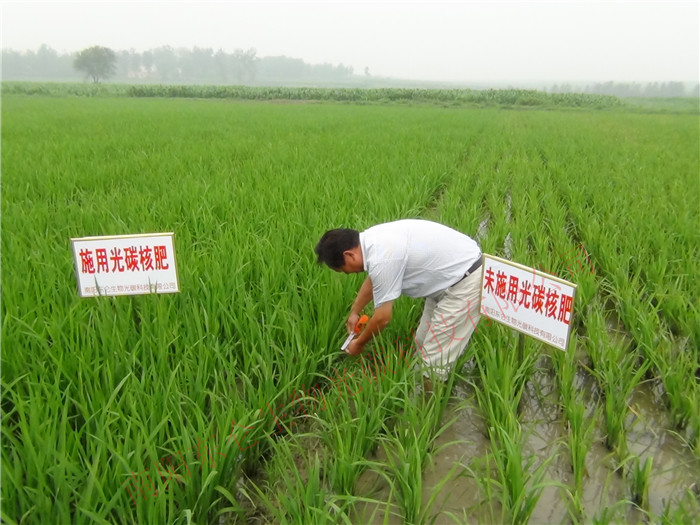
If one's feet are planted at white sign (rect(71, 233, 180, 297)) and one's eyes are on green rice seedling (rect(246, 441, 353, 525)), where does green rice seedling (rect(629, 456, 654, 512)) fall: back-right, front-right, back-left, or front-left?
front-left

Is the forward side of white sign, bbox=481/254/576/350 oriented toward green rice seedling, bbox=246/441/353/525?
yes

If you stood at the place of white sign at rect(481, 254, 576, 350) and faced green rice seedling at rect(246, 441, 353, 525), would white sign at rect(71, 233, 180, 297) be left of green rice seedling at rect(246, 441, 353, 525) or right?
right

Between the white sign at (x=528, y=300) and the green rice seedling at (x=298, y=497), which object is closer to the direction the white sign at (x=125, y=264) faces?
the green rice seedling

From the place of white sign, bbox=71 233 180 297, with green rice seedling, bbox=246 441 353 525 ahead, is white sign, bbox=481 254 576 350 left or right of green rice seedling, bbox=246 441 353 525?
left

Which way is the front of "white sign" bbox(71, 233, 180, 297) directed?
toward the camera

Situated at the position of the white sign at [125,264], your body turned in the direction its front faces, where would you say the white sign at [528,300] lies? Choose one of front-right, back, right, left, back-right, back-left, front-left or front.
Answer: front-left

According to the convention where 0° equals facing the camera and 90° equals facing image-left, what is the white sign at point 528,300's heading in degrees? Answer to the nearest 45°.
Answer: approximately 45°
